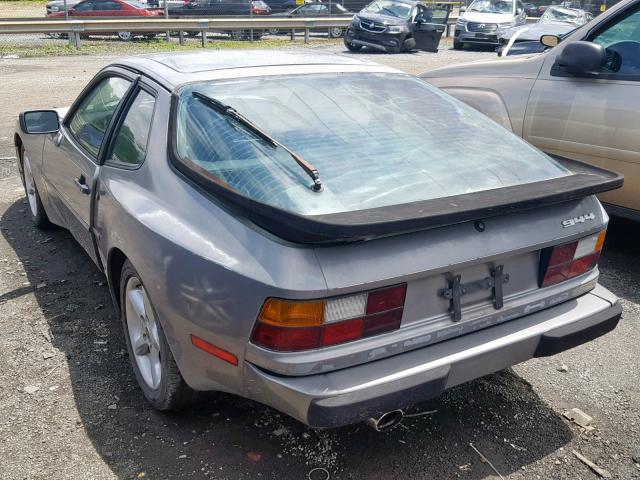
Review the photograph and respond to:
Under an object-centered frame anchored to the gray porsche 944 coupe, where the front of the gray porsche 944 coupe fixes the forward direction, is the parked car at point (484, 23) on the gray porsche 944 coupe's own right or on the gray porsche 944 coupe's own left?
on the gray porsche 944 coupe's own right

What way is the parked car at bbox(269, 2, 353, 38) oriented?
to the viewer's left

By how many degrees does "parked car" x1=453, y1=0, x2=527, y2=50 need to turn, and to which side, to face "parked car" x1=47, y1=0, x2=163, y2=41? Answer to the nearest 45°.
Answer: approximately 45° to its right

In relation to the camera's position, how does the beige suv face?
facing away from the viewer and to the left of the viewer

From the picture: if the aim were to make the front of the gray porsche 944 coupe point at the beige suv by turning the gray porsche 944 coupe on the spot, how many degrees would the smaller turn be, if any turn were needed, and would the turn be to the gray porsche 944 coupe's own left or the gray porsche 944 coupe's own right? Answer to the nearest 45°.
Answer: approximately 90° to the gray porsche 944 coupe's own right

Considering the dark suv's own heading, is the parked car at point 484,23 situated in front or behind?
behind

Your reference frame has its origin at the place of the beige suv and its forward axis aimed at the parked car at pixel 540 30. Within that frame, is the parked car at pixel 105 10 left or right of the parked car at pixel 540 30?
left

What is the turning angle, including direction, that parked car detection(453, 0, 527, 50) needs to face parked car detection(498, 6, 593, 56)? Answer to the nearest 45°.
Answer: approximately 45° to its left

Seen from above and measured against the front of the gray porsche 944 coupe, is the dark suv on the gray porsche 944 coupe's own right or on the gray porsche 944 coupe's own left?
on the gray porsche 944 coupe's own right

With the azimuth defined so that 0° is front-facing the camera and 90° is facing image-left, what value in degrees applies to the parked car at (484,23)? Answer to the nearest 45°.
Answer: approximately 45°

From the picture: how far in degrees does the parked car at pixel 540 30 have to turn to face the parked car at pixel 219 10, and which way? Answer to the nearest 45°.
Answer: approximately 90° to its right

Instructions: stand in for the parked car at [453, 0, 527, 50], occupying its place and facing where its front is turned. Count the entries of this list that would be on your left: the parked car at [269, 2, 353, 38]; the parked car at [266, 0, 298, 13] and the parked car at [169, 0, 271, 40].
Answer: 0

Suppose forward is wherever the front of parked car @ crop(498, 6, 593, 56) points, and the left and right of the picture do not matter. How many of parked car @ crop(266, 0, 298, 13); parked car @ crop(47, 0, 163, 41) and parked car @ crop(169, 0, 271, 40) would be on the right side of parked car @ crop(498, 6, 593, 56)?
3

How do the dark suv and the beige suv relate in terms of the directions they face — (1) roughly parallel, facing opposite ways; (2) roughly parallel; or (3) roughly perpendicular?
roughly perpendicular

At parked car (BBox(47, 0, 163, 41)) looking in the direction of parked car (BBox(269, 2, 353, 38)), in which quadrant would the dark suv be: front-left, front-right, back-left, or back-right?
front-right

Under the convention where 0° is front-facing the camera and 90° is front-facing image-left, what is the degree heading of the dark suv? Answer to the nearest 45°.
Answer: approximately 45°
